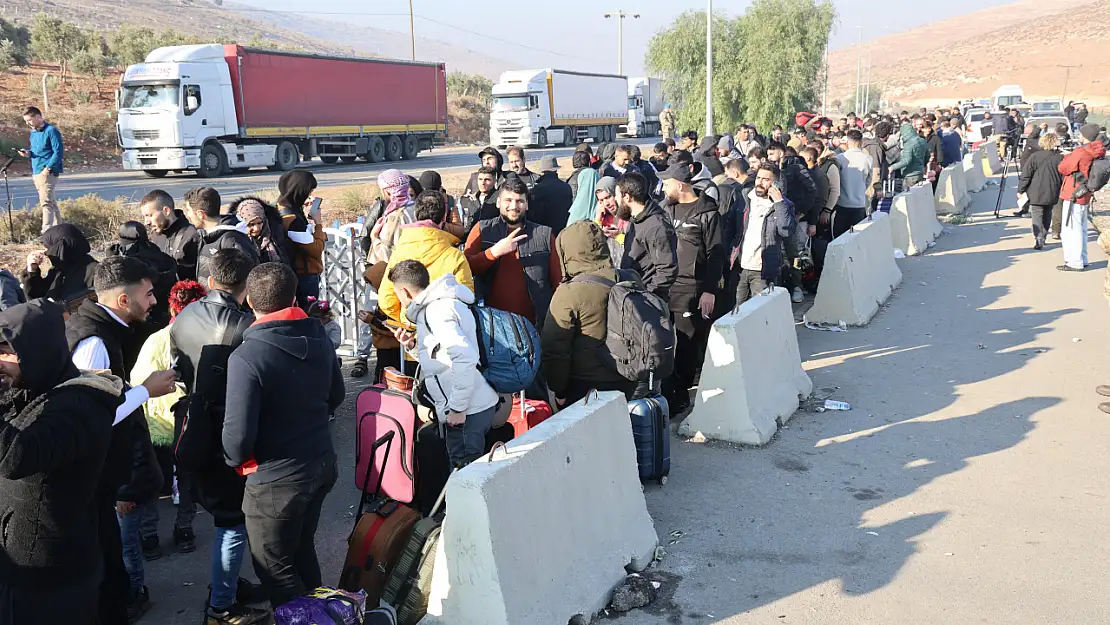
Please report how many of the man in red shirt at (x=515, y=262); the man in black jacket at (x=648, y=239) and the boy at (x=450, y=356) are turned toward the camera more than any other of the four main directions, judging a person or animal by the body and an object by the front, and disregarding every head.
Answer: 1

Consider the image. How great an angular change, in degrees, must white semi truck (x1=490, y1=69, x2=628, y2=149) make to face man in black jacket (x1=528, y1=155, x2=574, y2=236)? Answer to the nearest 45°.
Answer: approximately 45° to its left

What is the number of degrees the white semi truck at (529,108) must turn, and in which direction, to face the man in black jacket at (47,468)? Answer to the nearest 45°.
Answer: approximately 45° to its left

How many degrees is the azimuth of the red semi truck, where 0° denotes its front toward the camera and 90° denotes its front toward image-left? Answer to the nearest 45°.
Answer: approximately 45°

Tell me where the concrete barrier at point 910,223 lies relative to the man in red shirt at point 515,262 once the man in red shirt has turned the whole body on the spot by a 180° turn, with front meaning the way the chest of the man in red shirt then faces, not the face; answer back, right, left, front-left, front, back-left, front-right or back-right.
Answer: front-right

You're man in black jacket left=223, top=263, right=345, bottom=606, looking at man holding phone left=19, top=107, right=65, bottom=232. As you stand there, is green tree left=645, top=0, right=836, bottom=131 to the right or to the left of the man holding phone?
right

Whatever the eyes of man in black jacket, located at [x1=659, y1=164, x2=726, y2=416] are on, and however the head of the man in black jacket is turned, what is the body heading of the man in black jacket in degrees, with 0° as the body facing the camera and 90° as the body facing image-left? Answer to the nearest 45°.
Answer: approximately 45°

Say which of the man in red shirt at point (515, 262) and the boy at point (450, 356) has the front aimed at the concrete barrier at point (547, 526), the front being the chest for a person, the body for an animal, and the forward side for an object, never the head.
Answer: the man in red shirt

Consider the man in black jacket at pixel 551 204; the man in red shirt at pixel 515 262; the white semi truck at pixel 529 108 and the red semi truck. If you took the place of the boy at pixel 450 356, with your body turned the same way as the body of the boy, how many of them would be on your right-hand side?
4

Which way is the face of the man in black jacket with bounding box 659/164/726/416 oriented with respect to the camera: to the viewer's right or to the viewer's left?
to the viewer's left
